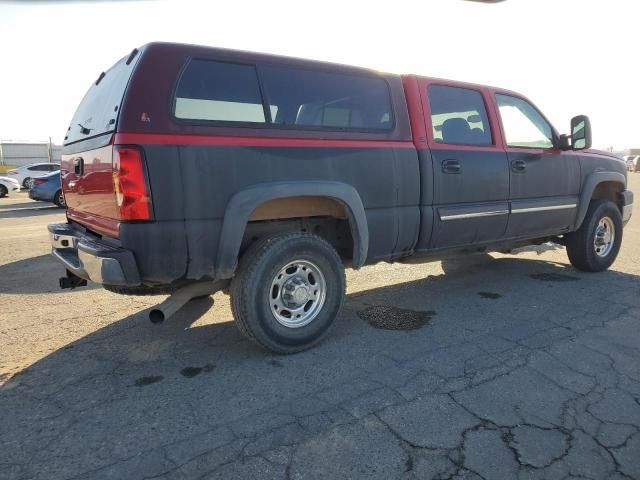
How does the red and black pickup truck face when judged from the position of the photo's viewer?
facing away from the viewer and to the right of the viewer

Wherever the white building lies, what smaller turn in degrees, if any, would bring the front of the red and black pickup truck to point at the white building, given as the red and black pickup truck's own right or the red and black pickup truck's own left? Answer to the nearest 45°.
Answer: approximately 90° to the red and black pickup truck's own left

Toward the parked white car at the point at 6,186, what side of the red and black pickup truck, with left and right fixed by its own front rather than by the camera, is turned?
left
